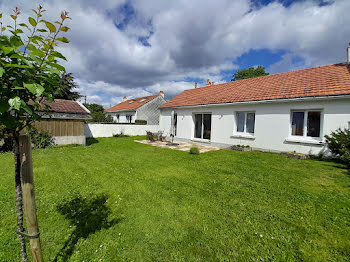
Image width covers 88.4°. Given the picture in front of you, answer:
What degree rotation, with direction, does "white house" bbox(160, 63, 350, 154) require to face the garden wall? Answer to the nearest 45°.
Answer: approximately 45° to its right

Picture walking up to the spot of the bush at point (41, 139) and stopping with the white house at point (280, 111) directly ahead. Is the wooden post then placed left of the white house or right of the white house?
right

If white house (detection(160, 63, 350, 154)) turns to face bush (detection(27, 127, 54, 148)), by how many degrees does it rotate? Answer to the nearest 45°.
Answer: approximately 45° to its right

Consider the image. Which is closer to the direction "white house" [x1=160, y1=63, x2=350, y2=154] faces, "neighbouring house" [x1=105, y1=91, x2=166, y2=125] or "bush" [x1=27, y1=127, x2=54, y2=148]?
the bush

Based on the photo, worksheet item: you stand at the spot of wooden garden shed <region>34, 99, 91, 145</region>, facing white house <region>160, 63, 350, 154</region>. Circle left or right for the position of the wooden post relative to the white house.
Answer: right

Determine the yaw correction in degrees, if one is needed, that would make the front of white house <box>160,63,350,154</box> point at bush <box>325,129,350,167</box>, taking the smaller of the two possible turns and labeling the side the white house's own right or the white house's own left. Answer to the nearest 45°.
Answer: approximately 90° to the white house's own left

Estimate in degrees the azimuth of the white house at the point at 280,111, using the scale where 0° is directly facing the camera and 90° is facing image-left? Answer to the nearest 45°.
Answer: approximately 45°

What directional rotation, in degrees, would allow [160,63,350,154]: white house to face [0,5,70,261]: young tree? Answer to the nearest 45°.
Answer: approximately 45° to its left
